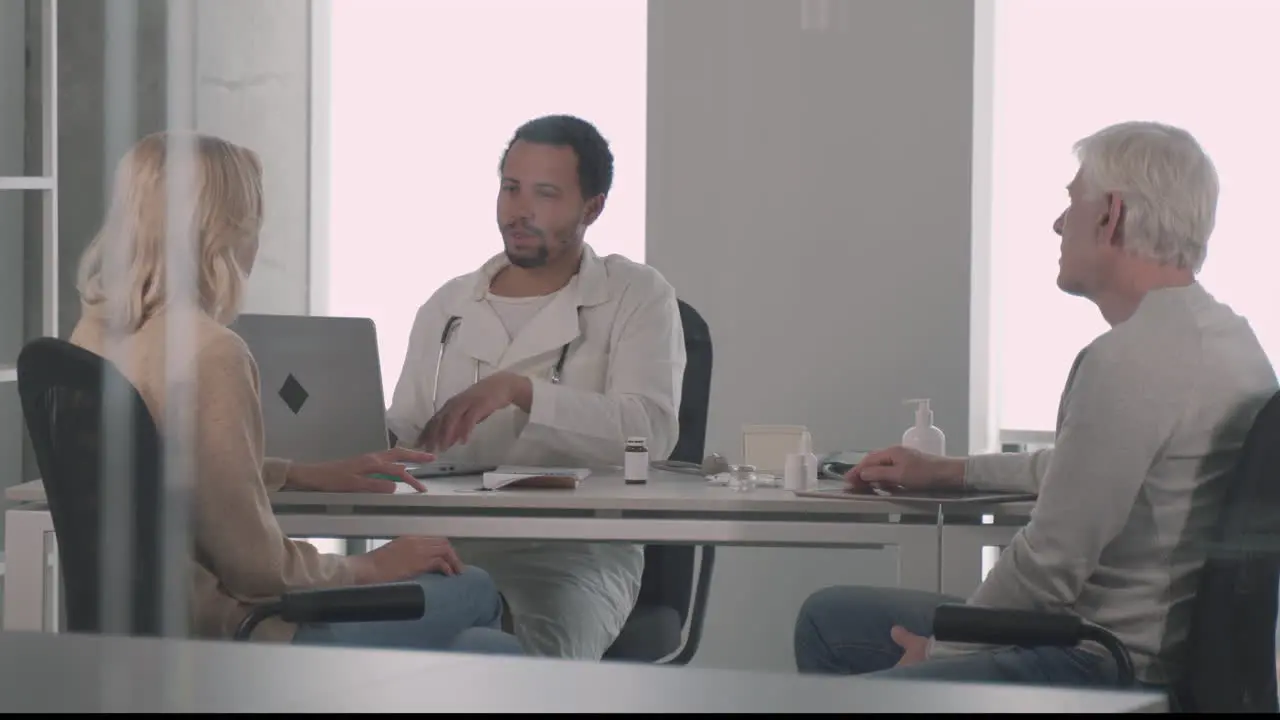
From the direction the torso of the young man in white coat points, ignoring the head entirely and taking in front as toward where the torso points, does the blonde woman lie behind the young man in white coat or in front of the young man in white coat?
in front

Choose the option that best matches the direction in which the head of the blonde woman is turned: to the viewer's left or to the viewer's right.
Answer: to the viewer's right

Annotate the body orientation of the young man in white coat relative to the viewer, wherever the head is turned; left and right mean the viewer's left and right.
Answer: facing the viewer and to the left of the viewer

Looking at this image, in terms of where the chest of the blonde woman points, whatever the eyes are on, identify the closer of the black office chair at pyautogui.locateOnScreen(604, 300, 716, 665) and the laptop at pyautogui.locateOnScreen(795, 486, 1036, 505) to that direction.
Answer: the black office chair

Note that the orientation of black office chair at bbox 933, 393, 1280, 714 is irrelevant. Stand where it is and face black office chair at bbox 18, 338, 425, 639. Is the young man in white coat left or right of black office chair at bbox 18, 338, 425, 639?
right

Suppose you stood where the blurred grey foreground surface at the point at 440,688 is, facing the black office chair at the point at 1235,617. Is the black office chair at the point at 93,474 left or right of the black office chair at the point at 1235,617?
left

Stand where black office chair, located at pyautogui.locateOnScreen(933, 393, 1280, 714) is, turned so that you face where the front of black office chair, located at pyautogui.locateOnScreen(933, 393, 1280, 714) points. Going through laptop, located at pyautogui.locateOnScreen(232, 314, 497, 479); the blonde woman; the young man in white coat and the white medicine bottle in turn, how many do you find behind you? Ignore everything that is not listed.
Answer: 0

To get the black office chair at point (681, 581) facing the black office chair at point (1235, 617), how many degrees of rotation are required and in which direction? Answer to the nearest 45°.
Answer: approximately 90° to its left

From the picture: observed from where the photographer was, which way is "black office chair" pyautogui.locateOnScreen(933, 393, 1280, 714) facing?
facing to the left of the viewer

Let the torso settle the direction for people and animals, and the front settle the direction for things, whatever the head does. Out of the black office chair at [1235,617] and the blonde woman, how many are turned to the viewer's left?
1

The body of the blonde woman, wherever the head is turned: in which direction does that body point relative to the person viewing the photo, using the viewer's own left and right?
facing away from the viewer and to the right of the viewer

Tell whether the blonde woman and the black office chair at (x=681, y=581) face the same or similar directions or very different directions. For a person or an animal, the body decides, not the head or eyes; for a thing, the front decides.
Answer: very different directions

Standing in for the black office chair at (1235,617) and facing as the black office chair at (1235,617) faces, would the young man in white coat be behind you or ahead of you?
ahead

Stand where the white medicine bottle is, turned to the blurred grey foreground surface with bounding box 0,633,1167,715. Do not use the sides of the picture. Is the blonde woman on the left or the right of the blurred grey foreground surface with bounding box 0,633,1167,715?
right

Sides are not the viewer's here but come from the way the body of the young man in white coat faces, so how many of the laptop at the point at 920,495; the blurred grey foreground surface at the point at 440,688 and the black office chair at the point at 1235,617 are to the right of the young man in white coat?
0

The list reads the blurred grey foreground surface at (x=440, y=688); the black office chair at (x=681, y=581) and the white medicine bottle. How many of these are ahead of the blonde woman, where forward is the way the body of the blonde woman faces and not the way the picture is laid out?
2

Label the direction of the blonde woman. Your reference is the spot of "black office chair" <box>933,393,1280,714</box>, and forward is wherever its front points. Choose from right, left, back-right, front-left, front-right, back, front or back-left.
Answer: front

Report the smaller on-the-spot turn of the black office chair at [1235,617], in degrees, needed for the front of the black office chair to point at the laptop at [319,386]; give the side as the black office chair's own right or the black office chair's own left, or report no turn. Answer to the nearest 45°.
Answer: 0° — it already faces it

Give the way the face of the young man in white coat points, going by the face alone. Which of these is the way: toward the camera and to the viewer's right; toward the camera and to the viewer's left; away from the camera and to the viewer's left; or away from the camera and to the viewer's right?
toward the camera and to the viewer's left
